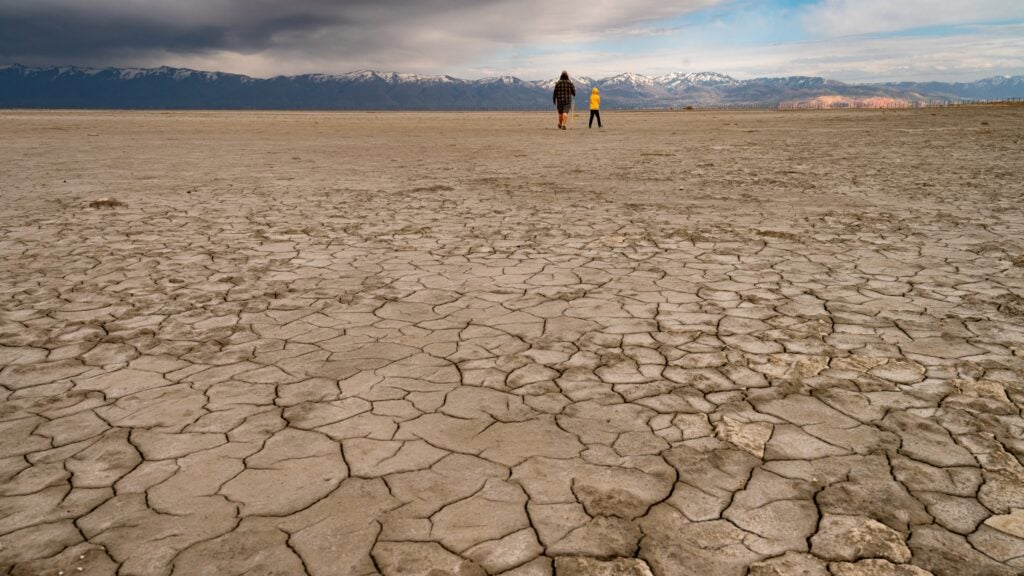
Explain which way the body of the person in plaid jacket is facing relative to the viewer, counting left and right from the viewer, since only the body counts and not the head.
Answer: facing away from the viewer
